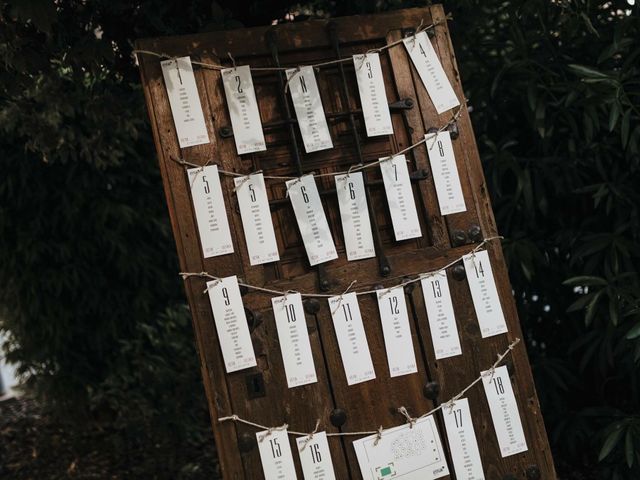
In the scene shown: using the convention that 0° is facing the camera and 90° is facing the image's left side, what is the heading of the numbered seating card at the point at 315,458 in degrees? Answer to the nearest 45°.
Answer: approximately 0°

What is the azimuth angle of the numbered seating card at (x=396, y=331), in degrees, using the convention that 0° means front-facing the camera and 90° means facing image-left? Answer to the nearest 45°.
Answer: approximately 0°
